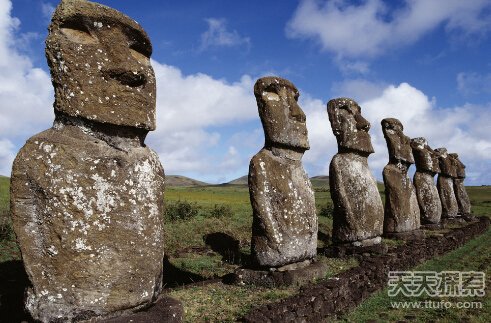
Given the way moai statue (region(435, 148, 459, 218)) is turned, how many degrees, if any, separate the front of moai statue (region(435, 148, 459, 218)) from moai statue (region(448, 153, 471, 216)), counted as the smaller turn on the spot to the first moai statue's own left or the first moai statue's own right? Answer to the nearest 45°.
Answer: approximately 90° to the first moai statue's own left

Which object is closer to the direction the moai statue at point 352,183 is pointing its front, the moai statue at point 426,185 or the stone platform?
the stone platform

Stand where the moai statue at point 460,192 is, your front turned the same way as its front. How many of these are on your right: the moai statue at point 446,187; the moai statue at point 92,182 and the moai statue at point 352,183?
3

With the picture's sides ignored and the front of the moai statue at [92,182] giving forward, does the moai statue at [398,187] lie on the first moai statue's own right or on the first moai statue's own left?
on the first moai statue's own left

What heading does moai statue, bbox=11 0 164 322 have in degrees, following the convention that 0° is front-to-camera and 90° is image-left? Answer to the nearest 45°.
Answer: approximately 315°

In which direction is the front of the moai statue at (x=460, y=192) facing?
to the viewer's right

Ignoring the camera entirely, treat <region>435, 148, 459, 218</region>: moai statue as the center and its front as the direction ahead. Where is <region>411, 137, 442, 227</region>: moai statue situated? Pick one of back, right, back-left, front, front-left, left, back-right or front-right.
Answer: right

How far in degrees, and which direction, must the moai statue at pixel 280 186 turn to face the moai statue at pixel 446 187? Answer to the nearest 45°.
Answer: approximately 90° to its left

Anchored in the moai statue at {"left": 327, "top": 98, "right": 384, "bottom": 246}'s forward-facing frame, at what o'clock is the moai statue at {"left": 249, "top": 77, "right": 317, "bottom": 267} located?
the moai statue at {"left": 249, "top": 77, "right": 317, "bottom": 267} is roughly at 2 o'clock from the moai statue at {"left": 327, "top": 98, "right": 384, "bottom": 246}.

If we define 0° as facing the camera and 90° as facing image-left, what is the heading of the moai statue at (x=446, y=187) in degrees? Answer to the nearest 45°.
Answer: approximately 270°

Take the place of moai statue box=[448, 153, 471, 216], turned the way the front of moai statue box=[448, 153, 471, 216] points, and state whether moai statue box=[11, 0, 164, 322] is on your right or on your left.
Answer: on your right

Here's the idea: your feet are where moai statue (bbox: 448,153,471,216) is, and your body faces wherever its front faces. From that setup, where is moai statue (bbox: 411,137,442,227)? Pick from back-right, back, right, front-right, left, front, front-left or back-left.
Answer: right

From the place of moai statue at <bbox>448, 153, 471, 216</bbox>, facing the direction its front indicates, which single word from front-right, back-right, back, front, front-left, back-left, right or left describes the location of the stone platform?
right

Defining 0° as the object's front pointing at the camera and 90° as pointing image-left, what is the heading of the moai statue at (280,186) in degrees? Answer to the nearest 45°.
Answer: approximately 315°

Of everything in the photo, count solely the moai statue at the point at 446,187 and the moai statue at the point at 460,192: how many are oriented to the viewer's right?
2
